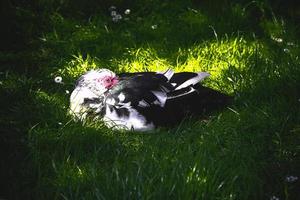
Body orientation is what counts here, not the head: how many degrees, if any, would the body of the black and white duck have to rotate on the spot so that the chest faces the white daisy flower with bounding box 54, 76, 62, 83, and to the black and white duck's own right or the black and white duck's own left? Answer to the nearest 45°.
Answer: approximately 45° to the black and white duck's own right

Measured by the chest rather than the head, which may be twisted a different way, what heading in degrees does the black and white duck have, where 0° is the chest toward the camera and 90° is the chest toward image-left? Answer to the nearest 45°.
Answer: approximately 90°
